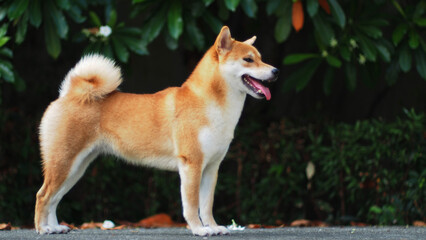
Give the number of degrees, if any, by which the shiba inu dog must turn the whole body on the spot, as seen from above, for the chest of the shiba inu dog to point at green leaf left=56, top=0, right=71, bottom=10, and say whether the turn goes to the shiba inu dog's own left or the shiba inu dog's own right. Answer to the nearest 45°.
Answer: approximately 135° to the shiba inu dog's own left

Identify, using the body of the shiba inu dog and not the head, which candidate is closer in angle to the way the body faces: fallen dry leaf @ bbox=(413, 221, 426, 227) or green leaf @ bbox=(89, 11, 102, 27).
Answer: the fallen dry leaf

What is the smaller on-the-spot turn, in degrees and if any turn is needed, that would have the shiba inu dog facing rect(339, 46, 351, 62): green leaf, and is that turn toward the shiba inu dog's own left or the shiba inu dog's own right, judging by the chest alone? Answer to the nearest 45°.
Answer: approximately 45° to the shiba inu dog's own left

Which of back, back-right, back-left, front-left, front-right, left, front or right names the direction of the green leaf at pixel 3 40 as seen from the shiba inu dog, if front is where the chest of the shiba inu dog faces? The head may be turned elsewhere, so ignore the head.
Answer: back-left

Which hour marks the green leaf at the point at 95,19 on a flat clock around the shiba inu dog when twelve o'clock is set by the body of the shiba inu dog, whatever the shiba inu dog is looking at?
The green leaf is roughly at 8 o'clock from the shiba inu dog.

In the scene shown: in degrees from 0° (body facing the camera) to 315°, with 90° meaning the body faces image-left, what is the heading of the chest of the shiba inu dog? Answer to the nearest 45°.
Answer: approximately 270°

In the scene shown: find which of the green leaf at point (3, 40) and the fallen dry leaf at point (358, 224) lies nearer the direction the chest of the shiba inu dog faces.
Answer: the fallen dry leaf

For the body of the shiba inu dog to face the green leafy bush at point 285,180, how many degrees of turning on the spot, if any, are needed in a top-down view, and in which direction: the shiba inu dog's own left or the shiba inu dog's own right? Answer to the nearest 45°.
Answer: approximately 45° to the shiba inu dog's own left

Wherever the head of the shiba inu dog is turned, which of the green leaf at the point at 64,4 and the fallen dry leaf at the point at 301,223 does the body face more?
the fallen dry leaf

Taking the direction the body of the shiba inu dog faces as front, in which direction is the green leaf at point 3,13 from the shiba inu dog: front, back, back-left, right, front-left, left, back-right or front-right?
back-left
